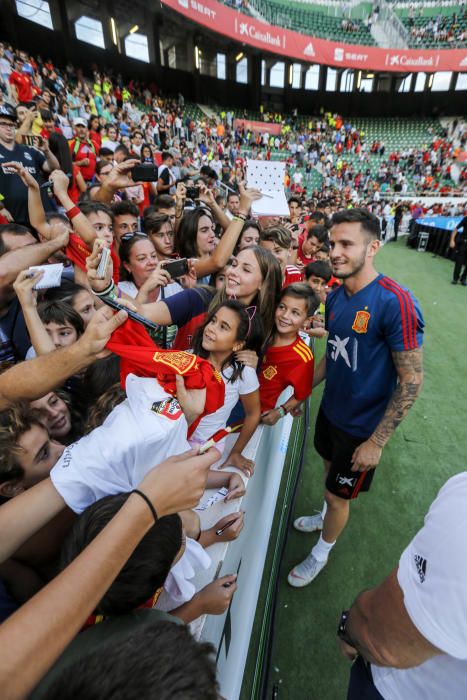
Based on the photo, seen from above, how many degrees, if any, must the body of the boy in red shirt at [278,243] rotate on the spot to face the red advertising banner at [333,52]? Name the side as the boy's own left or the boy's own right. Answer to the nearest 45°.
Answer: approximately 135° to the boy's own right

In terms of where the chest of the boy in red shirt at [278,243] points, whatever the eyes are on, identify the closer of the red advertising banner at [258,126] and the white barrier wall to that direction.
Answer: the white barrier wall

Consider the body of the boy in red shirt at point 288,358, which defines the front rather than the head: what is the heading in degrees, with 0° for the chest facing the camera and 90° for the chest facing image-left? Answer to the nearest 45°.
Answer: approximately 45°

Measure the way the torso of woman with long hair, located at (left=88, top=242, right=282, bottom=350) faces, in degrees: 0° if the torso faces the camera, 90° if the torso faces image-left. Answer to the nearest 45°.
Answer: approximately 45°

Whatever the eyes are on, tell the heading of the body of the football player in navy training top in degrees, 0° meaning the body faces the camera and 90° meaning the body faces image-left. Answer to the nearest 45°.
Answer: approximately 45°

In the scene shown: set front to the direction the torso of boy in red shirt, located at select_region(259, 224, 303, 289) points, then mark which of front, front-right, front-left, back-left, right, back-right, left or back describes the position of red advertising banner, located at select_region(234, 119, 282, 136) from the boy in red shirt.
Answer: back-right

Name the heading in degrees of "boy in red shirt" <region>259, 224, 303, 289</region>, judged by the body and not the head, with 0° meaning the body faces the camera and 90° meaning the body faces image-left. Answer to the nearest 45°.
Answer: approximately 45°

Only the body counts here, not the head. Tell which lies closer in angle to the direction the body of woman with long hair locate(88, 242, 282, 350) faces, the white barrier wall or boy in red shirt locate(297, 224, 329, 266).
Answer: the white barrier wall

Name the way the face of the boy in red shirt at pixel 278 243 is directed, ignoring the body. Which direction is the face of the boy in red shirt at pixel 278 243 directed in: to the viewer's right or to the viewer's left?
to the viewer's right

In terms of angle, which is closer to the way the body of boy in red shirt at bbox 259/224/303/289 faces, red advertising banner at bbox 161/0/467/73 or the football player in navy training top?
the football player in navy training top
